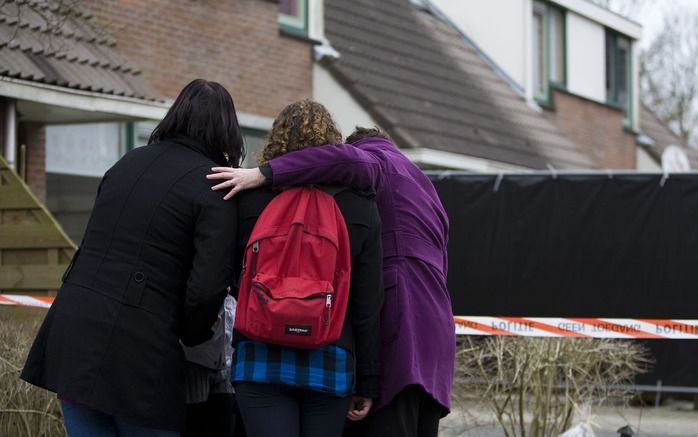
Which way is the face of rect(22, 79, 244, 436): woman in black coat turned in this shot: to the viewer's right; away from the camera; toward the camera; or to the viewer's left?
away from the camera

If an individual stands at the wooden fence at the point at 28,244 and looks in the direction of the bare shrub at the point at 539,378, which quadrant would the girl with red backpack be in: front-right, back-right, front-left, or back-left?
front-right

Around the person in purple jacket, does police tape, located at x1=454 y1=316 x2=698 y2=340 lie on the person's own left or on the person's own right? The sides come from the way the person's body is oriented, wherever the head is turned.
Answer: on the person's own right

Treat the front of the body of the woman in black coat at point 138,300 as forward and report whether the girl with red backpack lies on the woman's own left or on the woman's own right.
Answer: on the woman's own right

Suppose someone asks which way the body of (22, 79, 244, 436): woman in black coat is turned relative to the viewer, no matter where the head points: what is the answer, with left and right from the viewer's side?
facing away from the viewer and to the right of the viewer

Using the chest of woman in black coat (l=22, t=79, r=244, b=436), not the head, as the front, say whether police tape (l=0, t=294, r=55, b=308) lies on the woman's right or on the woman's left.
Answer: on the woman's left

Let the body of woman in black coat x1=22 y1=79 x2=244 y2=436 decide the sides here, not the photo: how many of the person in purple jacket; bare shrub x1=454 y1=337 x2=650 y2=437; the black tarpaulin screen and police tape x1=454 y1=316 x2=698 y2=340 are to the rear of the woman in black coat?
0

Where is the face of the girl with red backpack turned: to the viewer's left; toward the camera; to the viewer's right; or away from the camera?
away from the camera

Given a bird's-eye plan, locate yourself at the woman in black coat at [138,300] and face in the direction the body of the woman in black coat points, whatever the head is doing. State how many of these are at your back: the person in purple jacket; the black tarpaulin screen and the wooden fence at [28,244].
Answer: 0

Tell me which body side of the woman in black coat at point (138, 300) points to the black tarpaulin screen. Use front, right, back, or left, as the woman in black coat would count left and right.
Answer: front

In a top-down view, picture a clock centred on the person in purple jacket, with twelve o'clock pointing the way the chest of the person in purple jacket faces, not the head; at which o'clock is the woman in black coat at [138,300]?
The woman in black coat is roughly at 10 o'clock from the person in purple jacket.

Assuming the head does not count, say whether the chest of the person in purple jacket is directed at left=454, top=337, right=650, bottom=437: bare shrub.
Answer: no

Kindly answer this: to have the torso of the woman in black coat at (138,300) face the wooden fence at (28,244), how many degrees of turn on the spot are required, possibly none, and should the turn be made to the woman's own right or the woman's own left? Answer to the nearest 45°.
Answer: approximately 45° to the woman's own left

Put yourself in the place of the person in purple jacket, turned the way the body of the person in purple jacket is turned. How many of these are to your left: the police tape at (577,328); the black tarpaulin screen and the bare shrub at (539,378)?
0

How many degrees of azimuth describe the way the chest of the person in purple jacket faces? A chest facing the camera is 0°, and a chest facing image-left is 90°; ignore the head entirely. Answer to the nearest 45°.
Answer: approximately 135°

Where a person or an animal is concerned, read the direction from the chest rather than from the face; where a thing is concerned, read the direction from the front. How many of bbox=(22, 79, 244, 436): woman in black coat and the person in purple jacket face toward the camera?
0
